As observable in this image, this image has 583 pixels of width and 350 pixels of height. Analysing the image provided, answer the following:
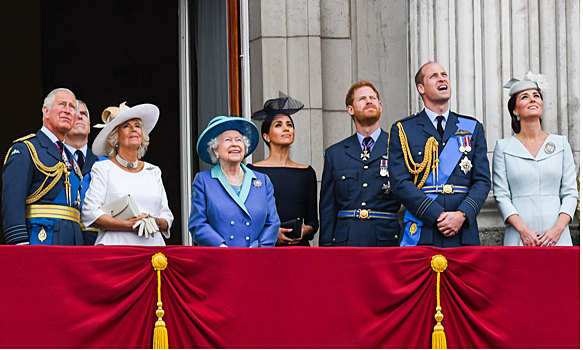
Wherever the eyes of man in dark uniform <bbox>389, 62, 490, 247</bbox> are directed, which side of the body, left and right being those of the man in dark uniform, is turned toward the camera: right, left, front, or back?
front

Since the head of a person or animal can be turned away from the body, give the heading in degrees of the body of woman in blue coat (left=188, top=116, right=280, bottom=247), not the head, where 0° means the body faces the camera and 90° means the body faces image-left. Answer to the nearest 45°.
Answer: approximately 0°

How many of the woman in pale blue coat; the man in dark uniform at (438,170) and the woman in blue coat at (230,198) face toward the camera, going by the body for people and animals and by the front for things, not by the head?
3

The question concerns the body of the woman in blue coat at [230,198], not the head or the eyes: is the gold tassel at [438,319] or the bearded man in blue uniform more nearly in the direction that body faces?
the gold tassel

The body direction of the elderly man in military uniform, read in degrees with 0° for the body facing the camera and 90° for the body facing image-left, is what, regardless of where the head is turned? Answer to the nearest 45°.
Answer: approximately 315°

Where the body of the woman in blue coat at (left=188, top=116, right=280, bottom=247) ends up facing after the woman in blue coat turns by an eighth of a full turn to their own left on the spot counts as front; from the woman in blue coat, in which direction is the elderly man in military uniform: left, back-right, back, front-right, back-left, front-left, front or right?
back-right

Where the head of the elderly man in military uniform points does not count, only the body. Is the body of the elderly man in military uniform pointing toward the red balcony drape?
yes

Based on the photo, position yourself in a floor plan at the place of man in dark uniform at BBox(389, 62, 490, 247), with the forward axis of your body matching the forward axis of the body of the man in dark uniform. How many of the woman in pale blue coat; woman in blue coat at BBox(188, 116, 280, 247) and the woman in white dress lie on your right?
2

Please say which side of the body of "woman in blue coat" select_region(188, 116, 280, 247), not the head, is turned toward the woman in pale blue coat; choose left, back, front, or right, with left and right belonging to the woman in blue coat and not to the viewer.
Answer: left

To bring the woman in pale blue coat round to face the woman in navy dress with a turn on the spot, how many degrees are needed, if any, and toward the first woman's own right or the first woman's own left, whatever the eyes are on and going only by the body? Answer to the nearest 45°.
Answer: approximately 90° to the first woman's own right

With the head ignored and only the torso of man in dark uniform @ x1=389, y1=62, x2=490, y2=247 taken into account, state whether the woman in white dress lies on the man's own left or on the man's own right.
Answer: on the man's own right
